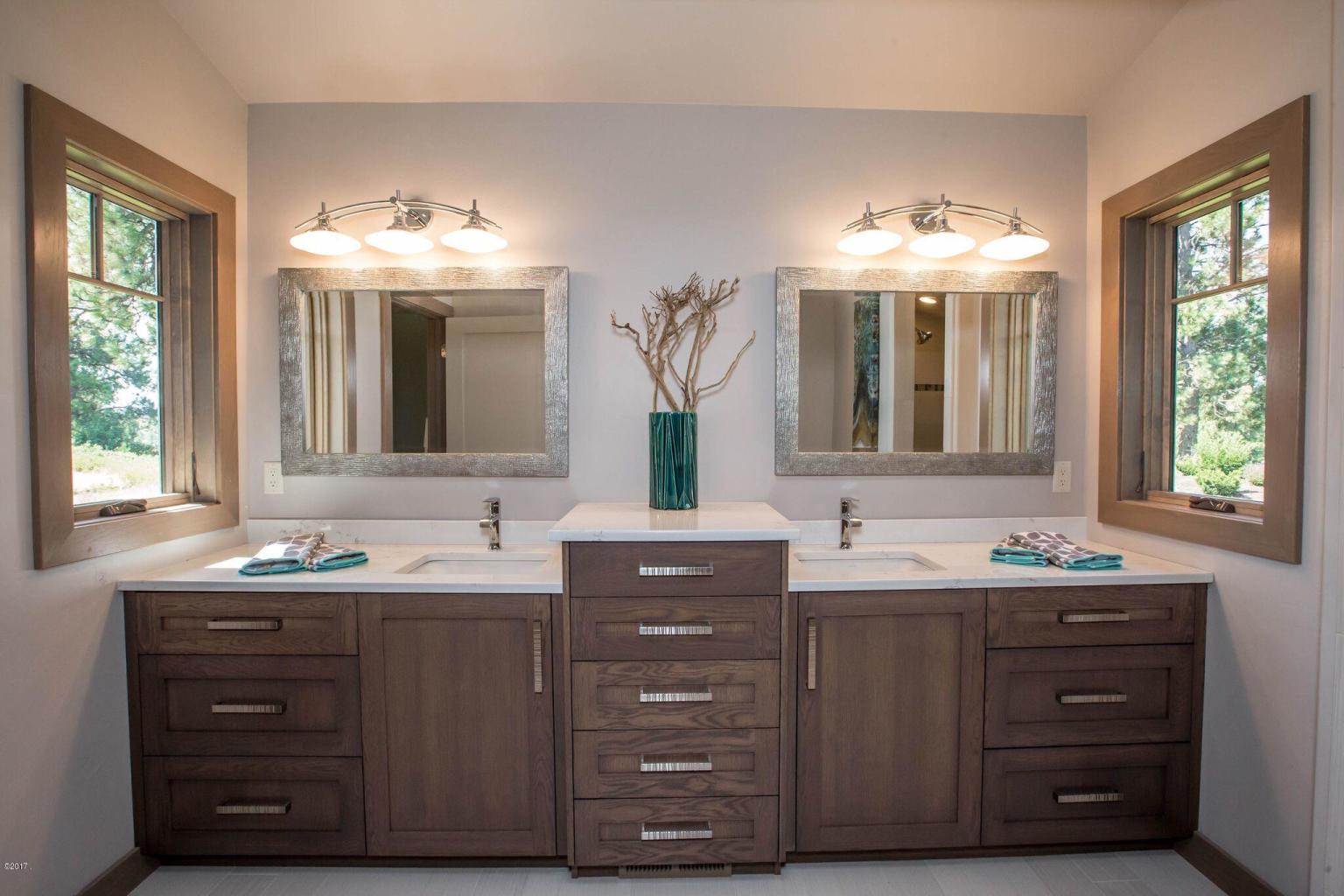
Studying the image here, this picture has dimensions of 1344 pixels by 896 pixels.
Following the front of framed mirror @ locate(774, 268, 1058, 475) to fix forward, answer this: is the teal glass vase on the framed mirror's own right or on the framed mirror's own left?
on the framed mirror's own right

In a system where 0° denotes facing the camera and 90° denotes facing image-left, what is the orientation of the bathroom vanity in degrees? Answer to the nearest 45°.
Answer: approximately 0°

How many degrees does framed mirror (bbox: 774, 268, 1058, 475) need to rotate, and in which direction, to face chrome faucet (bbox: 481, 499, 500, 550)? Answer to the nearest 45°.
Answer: approximately 45° to its right
